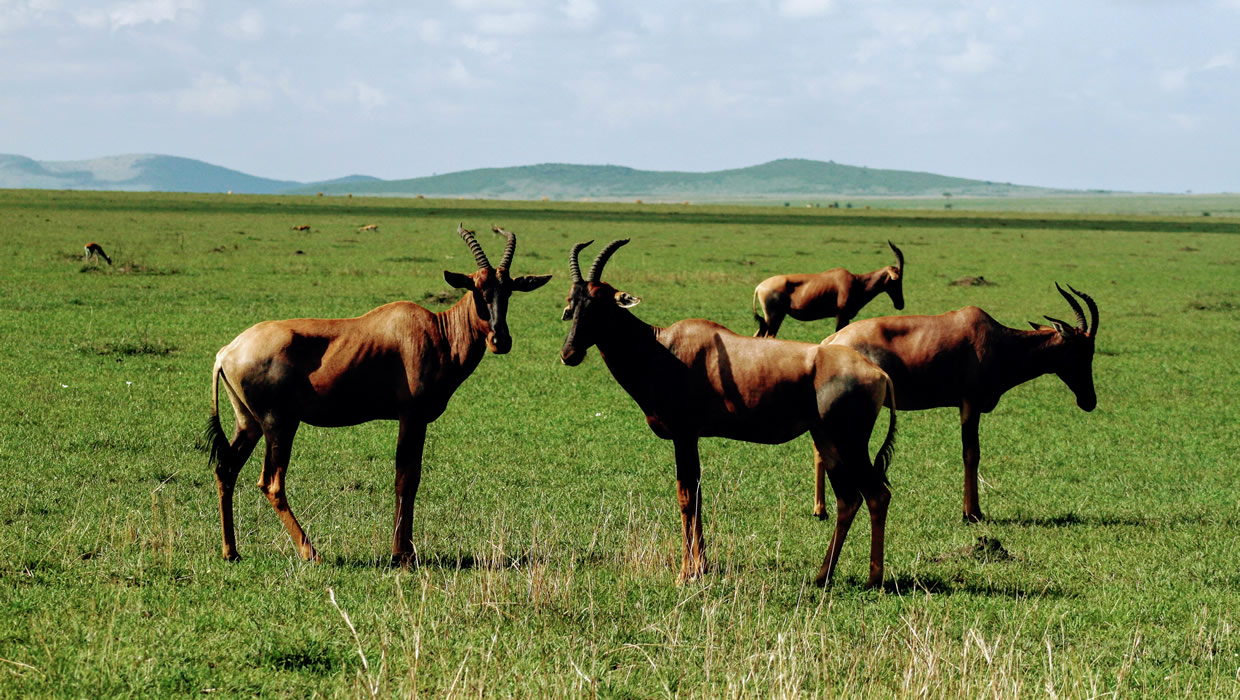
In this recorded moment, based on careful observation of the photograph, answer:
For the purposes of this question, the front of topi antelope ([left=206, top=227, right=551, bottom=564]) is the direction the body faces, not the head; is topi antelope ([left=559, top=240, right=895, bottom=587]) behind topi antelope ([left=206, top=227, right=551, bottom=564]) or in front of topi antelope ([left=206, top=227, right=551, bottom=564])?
in front

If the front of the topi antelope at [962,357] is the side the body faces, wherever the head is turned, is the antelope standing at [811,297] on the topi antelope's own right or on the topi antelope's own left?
on the topi antelope's own left

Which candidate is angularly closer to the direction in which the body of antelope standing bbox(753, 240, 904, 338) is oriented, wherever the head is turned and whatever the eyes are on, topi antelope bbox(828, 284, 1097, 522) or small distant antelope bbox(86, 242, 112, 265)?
the topi antelope

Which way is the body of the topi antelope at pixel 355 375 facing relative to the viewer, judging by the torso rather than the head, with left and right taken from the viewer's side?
facing to the right of the viewer

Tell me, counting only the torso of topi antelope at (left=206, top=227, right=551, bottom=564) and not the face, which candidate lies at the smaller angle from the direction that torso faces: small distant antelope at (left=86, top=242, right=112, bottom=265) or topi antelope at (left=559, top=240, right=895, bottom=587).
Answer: the topi antelope

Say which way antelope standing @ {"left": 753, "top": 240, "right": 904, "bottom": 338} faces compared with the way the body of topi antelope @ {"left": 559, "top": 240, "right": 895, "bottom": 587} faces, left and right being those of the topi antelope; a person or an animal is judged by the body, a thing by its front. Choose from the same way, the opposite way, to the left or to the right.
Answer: the opposite way

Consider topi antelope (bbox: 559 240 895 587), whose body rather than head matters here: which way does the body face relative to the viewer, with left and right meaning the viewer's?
facing to the left of the viewer

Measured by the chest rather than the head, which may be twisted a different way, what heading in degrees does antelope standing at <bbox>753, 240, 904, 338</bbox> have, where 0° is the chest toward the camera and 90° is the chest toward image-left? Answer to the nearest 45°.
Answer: approximately 270°

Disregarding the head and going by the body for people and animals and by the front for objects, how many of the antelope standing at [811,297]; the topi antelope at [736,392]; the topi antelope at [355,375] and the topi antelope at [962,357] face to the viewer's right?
3

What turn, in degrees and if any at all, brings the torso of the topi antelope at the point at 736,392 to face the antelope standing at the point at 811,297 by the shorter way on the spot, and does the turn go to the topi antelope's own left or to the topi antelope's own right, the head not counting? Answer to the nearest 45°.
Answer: approximately 90° to the topi antelope's own right

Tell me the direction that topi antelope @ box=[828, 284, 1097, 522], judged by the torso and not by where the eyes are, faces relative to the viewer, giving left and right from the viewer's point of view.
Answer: facing to the right of the viewer

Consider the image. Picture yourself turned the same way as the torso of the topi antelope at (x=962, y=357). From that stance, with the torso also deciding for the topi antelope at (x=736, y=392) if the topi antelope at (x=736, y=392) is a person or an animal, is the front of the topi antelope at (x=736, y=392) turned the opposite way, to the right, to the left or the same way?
the opposite way

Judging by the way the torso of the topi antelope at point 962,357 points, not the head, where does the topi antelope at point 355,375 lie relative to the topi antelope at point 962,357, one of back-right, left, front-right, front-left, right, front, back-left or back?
back-right
